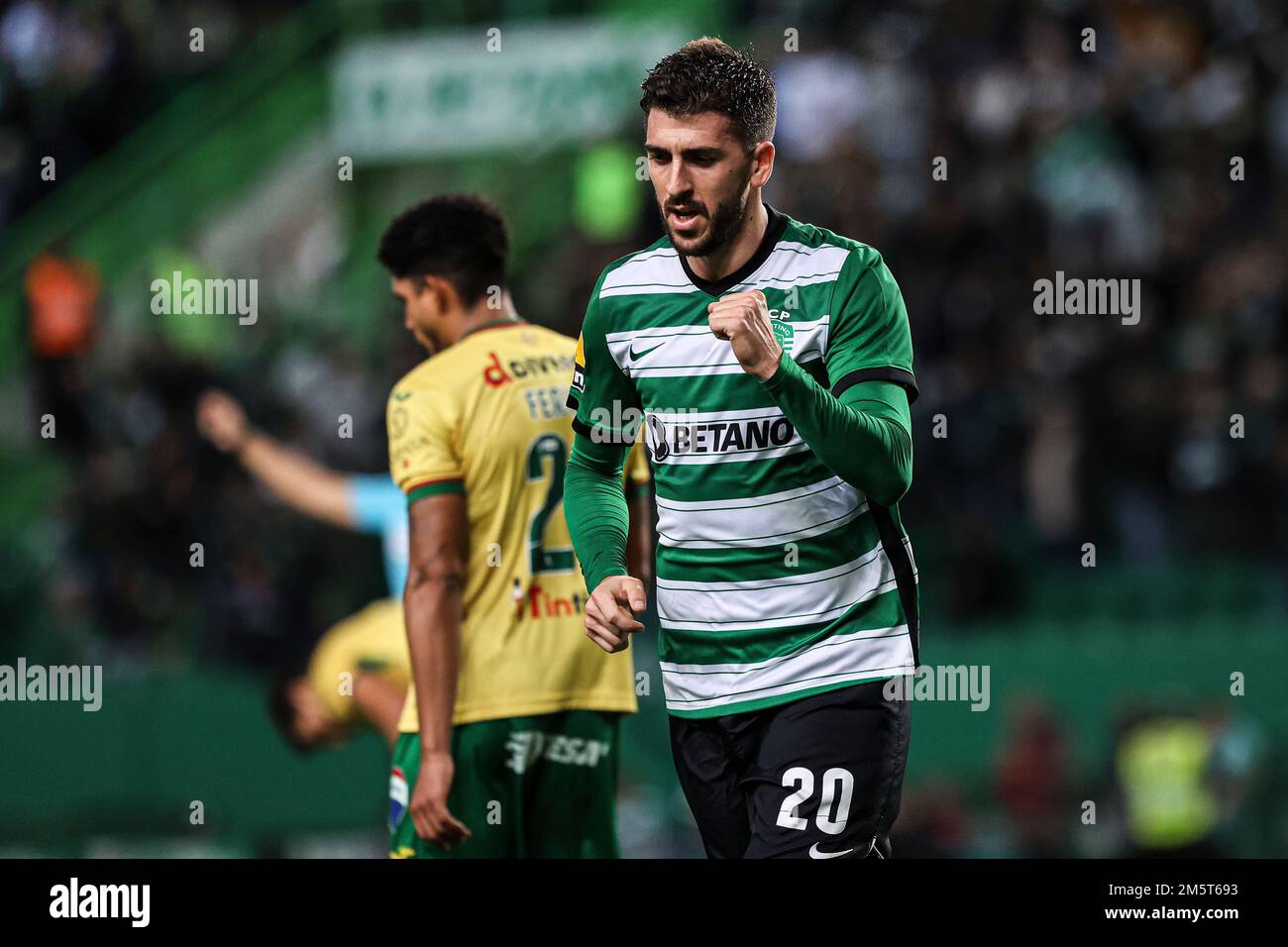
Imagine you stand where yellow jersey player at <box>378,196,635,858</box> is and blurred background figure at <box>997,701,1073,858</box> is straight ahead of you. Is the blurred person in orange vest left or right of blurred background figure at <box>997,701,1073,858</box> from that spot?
left

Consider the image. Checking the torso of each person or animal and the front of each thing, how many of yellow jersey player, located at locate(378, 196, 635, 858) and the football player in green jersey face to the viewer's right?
0

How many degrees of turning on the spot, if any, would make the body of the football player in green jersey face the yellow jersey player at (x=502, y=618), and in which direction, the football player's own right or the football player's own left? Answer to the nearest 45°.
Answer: approximately 90° to the football player's own right

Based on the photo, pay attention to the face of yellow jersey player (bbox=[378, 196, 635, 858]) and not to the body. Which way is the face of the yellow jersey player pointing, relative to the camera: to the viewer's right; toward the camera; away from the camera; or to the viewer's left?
to the viewer's left

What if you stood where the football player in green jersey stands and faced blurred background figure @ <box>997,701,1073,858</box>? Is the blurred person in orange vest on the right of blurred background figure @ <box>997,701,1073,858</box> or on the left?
left

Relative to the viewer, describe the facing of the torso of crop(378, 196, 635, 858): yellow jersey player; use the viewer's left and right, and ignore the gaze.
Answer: facing away from the viewer and to the left of the viewer

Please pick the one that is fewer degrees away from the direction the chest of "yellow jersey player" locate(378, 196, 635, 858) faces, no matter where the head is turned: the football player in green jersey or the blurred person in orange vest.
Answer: the blurred person in orange vest

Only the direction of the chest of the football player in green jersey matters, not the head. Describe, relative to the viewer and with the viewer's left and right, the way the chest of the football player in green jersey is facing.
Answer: facing the viewer and to the left of the viewer

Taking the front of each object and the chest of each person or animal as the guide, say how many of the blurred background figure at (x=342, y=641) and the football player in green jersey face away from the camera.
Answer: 0

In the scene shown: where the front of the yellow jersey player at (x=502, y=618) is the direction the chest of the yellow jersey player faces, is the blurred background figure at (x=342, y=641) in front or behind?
in front
